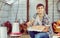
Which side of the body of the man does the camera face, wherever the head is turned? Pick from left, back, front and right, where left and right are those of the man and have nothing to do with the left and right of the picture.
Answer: front
